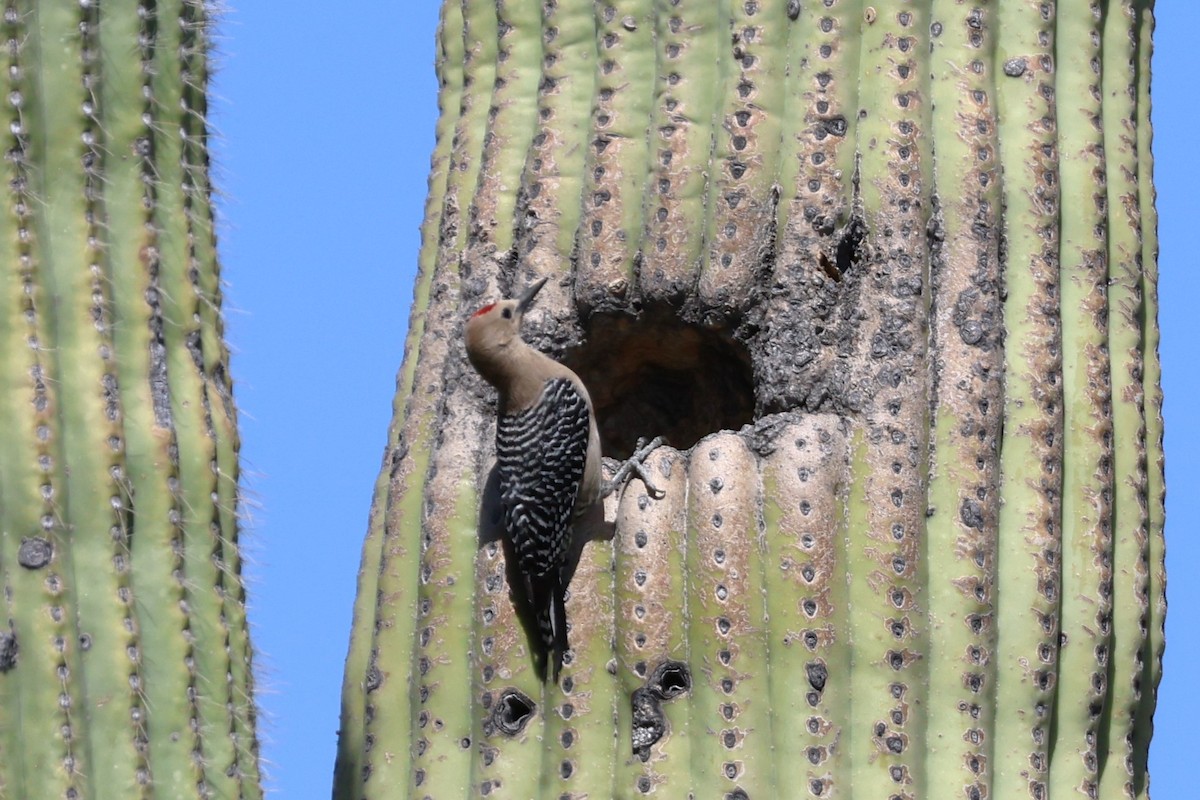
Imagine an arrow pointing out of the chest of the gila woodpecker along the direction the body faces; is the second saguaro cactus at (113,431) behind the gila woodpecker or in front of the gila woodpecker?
behind

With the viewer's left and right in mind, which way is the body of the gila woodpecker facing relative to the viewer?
facing away from the viewer and to the right of the viewer
